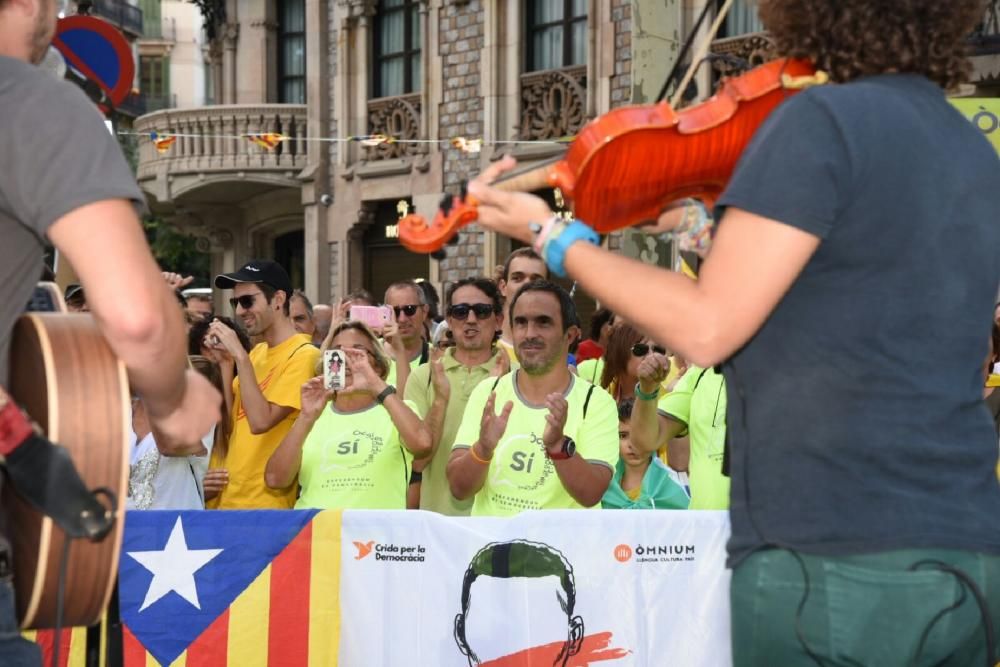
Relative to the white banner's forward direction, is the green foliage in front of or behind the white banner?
behind

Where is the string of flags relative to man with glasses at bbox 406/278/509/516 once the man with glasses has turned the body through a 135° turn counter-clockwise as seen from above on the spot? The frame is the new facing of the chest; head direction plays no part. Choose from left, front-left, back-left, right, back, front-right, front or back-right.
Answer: front-left

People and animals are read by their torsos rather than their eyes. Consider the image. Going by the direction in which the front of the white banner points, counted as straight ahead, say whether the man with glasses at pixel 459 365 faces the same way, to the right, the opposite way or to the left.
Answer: the same way

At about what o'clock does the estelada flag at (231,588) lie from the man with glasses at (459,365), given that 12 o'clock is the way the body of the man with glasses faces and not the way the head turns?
The estelada flag is roughly at 1 o'clock from the man with glasses.

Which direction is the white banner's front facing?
toward the camera

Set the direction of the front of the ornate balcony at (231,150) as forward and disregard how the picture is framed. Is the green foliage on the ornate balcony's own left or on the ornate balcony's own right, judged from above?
on the ornate balcony's own right

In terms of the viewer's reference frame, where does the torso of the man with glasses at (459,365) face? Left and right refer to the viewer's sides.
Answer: facing the viewer

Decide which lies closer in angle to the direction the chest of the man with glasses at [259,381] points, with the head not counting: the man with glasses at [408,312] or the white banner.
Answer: the white banner

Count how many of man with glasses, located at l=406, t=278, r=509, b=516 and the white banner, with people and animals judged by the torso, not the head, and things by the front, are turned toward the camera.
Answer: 2

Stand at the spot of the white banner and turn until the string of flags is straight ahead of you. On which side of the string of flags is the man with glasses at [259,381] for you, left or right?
left

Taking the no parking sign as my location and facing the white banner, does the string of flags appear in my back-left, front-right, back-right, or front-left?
back-left

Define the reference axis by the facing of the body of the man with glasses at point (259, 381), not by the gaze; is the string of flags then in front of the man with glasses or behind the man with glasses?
behind

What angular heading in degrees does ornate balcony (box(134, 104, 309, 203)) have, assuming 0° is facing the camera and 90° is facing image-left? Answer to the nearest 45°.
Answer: approximately 45°

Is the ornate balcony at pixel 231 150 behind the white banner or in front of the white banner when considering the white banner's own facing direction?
behind

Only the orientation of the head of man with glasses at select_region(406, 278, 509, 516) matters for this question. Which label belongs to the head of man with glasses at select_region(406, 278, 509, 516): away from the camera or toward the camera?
toward the camera
